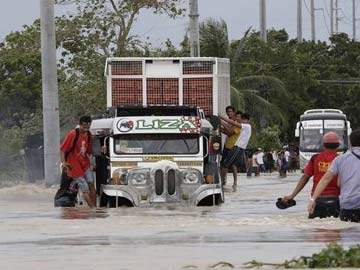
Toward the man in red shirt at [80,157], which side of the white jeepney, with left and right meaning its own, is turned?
right

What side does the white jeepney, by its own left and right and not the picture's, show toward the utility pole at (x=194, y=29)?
back

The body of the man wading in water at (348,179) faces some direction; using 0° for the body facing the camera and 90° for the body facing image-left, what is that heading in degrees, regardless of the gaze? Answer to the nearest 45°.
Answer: approximately 180°

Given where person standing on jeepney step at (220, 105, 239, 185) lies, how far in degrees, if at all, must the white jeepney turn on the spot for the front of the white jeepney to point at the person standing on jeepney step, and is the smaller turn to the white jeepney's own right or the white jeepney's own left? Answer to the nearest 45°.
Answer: approximately 135° to the white jeepney's own left

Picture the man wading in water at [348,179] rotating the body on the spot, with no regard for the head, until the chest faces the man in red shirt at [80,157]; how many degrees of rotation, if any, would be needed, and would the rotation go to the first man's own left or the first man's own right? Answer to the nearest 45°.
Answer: approximately 45° to the first man's own left
